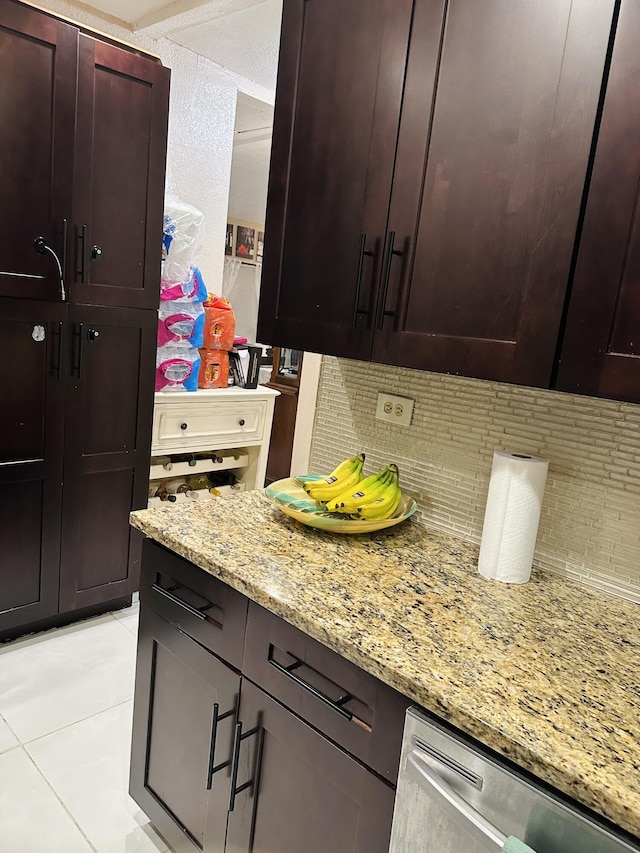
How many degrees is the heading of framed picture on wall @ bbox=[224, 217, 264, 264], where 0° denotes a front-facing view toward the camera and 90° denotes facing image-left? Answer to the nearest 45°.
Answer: approximately 0°

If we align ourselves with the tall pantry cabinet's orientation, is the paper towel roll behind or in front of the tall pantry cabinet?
in front

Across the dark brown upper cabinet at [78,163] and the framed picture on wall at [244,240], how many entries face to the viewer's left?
0

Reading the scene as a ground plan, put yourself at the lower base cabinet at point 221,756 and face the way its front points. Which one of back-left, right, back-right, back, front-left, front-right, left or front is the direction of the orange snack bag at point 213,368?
back-right

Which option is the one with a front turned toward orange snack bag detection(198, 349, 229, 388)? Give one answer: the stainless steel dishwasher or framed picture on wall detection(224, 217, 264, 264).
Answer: the framed picture on wall

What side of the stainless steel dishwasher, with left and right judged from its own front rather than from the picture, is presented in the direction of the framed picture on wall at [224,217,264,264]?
right

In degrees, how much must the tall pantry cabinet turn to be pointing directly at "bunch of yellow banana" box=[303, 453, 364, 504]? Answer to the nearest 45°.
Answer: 0° — it already faces it

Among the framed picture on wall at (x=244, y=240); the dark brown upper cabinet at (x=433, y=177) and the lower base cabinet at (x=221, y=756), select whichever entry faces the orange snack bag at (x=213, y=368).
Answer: the framed picture on wall
